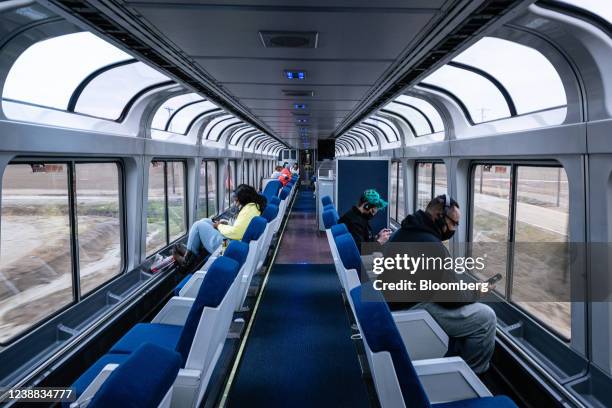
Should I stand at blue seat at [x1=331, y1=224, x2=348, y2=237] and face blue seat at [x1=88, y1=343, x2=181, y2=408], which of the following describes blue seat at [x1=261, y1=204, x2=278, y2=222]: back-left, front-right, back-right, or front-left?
back-right

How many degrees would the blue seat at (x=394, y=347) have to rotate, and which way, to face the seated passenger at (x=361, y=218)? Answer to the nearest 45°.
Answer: approximately 90° to its left

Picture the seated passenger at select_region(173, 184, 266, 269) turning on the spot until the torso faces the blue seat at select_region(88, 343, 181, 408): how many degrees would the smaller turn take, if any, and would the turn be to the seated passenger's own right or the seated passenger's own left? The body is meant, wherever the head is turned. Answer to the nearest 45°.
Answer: approximately 90° to the seated passenger's own left

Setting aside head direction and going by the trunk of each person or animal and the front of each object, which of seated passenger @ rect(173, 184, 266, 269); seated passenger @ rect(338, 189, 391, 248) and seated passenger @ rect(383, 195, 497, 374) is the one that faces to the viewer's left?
seated passenger @ rect(173, 184, 266, 269)

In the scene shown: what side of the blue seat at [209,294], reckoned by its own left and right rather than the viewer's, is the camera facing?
left

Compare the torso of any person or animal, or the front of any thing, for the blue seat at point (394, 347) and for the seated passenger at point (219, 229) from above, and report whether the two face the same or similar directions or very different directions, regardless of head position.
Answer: very different directions

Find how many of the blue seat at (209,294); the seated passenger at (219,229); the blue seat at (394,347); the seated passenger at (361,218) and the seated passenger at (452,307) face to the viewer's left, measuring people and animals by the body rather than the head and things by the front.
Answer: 2

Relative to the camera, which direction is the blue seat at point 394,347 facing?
to the viewer's right

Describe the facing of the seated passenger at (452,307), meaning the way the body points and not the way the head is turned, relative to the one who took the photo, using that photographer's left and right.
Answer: facing to the right of the viewer

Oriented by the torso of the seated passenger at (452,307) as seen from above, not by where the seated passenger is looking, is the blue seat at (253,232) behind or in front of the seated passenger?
behind

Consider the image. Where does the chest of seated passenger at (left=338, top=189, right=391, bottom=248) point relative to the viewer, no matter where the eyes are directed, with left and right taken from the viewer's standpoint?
facing to the right of the viewer

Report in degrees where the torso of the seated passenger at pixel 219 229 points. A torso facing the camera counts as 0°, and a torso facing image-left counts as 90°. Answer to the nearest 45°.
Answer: approximately 90°
